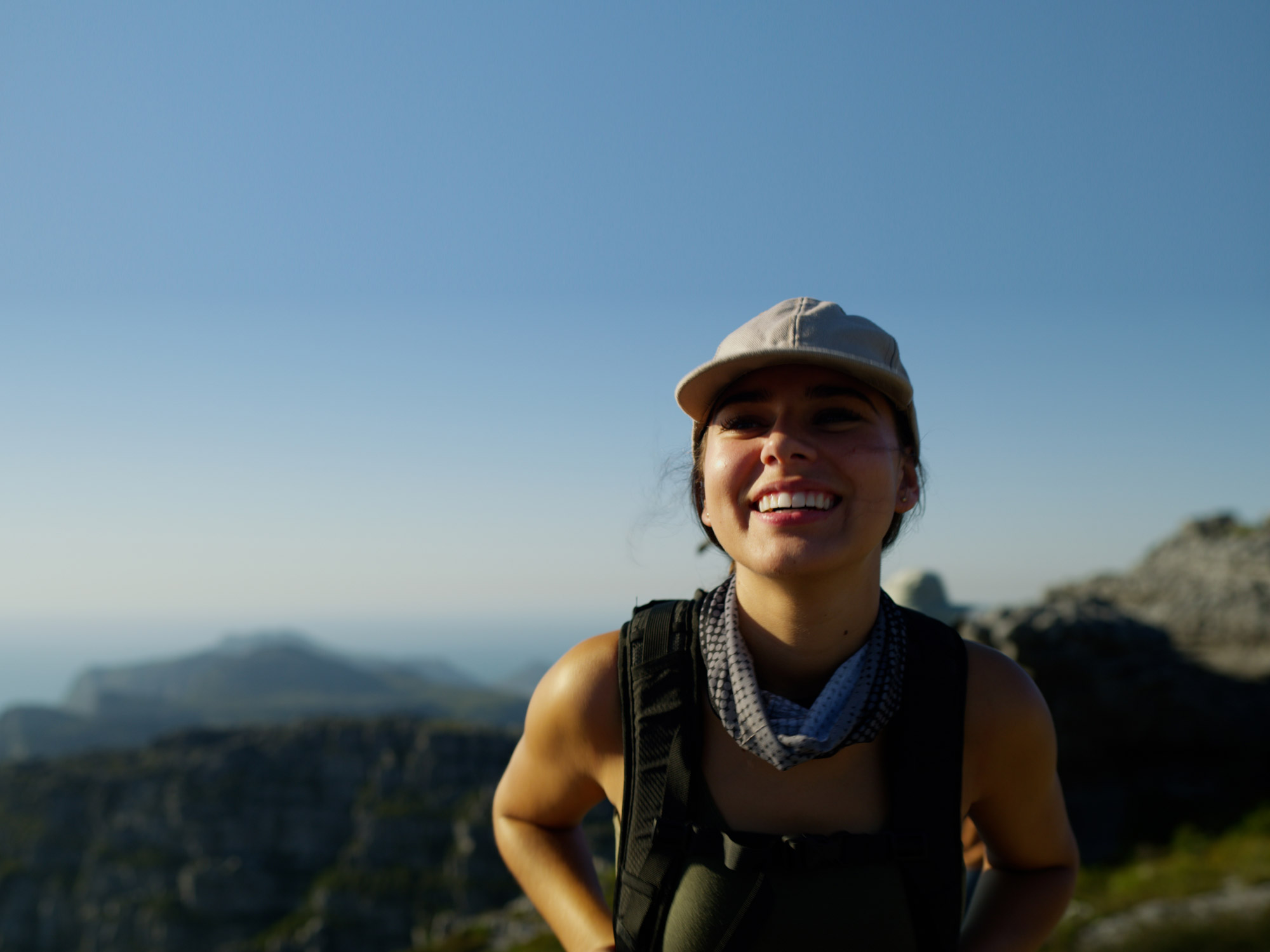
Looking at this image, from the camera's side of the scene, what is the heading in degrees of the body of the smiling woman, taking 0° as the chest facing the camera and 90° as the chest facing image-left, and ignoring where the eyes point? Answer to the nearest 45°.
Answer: approximately 0°
